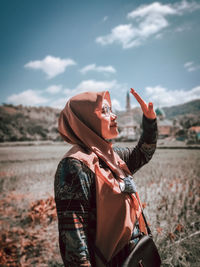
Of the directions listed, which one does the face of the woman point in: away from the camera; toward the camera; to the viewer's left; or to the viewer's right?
to the viewer's right

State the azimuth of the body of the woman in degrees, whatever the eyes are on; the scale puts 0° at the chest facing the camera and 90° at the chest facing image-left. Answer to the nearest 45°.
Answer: approximately 315°
